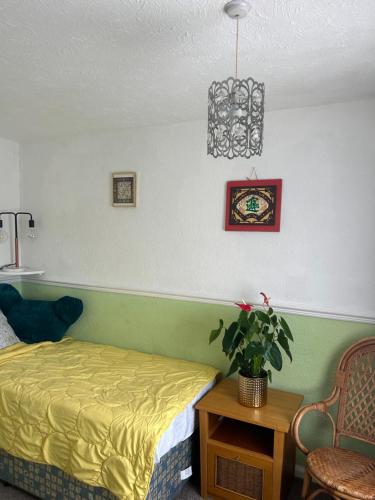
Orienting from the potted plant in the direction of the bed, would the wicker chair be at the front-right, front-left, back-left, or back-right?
back-left

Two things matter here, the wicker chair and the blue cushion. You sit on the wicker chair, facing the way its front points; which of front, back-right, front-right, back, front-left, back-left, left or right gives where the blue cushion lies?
front-right

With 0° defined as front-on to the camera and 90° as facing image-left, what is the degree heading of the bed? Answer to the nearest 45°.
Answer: approximately 315°

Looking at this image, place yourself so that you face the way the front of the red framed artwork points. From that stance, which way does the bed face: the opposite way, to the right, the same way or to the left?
to the left

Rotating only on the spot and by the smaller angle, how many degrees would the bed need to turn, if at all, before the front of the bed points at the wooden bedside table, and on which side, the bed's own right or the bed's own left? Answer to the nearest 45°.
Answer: approximately 45° to the bed's own left

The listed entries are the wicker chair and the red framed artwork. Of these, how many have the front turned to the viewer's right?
0

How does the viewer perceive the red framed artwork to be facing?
facing the viewer

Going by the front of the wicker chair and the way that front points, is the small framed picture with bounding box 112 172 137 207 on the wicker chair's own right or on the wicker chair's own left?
on the wicker chair's own right

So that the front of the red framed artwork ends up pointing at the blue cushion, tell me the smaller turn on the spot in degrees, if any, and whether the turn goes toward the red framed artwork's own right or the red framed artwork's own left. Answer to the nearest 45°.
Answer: approximately 90° to the red framed artwork's own right

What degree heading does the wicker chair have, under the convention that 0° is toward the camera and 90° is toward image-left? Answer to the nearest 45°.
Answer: approximately 45°
